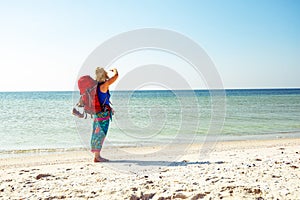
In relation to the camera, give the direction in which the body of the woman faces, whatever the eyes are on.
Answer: to the viewer's right
